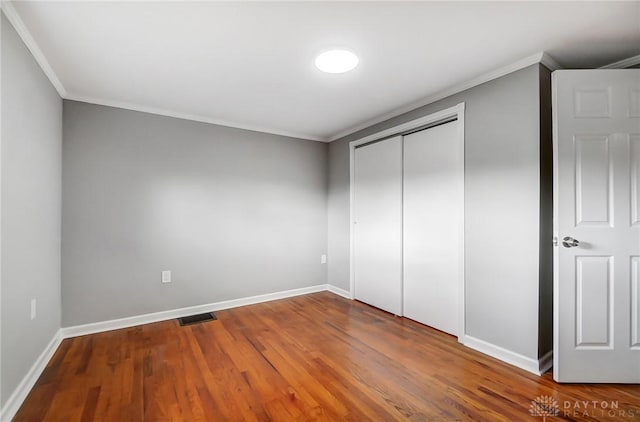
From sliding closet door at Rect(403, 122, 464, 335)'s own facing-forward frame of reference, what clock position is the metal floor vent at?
The metal floor vent is roughly at 1 o'clock from the sliding closet door.

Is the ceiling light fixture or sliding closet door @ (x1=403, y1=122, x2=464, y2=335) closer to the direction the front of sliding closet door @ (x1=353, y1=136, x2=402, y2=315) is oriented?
the ceiling light fixture

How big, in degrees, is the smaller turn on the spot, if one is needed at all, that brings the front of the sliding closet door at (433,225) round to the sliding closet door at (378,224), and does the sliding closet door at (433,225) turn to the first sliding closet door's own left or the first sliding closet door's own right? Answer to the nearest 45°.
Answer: approximately 90° to the first sliding closet door's own right

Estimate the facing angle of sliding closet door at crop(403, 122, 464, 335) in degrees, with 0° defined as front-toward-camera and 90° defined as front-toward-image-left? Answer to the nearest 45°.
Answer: approximately 45°

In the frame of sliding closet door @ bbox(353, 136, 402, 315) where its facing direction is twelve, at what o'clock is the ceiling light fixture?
The ceiling light fixture is roughly at 11 o'clock from the sliding closet door.

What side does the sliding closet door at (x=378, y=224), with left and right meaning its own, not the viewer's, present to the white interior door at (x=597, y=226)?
left

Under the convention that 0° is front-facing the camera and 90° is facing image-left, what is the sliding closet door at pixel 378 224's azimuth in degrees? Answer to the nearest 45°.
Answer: approximately 45°
